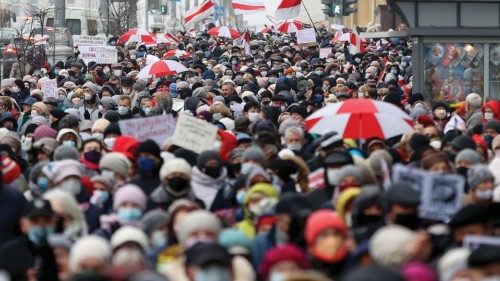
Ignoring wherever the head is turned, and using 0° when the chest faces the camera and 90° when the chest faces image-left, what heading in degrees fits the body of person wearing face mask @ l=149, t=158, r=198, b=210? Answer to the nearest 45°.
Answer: approximately 0°

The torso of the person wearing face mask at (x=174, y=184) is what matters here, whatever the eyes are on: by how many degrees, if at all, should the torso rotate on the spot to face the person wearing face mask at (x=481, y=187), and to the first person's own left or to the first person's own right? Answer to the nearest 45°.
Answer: approximately 90° to the first person's own left

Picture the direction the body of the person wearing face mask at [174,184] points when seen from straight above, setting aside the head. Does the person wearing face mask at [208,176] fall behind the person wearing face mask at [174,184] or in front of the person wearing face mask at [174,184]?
behind

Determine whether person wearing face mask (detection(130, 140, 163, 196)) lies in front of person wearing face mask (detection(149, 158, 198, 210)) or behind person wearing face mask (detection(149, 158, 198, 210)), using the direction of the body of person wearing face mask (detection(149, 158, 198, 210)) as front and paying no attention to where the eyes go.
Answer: behind
